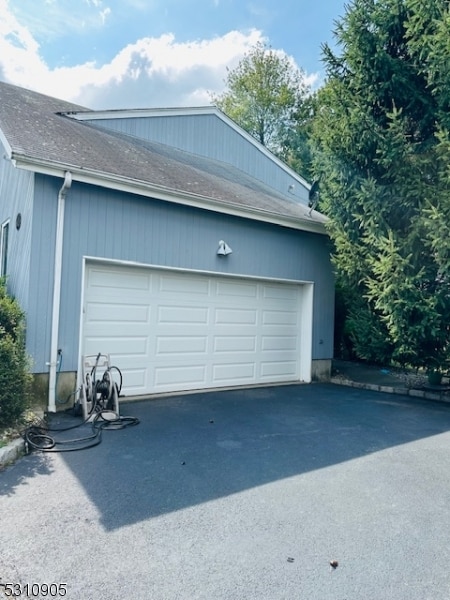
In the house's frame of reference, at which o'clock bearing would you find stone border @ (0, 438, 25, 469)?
The stone border is roughly at 2 o'clock from the house.

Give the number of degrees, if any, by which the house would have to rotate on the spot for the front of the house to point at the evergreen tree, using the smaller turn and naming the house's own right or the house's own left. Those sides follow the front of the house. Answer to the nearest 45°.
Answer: approximately 45° to the house's own left

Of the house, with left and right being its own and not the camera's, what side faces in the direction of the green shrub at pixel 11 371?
right

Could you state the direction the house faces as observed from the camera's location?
facing the viewer and to the right of the viewer
